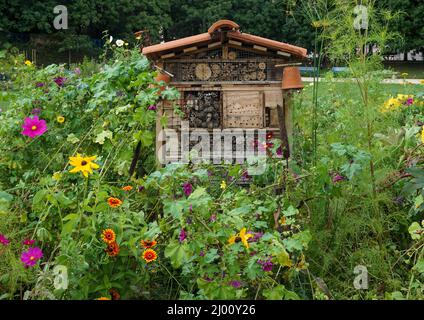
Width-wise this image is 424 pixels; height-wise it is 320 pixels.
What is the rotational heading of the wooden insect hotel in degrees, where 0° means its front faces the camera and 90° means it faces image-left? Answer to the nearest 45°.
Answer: approximately 0°

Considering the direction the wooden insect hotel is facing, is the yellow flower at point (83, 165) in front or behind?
in front

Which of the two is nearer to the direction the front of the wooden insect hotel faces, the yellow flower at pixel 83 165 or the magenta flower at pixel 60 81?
the yellow flower

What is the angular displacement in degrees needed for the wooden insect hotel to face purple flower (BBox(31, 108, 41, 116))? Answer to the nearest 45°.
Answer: approximately 90° to its right

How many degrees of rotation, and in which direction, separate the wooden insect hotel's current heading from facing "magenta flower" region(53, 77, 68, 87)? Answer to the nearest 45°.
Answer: approximately 90° to its right

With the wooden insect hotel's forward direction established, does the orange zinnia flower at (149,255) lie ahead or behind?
ahead

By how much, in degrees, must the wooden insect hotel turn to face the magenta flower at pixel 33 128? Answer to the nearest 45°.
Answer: approximately 45° to its right

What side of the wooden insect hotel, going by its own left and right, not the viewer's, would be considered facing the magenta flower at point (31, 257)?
front

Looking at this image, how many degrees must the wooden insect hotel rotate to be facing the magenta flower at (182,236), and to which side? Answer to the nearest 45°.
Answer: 0° — it already faces it

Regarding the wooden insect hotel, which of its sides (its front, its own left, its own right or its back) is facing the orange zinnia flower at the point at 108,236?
front

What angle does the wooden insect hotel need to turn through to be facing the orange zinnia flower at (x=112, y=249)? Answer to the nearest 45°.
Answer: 0° — it already faces it

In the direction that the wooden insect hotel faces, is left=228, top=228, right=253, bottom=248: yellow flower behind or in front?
in front

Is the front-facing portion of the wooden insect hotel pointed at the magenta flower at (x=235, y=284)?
yes
